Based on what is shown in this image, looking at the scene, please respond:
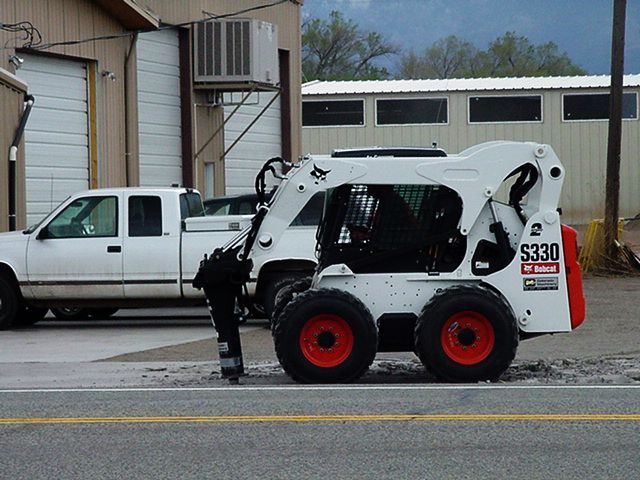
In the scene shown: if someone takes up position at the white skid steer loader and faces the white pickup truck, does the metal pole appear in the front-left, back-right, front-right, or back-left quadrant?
front-right

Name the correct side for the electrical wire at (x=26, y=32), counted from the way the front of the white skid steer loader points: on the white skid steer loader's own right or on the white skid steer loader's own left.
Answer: on the white skid steer loader's own right

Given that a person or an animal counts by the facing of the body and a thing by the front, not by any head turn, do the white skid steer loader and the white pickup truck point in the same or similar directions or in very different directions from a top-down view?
same or similar directions

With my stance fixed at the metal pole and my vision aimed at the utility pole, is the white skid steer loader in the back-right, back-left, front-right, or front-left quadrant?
front-right

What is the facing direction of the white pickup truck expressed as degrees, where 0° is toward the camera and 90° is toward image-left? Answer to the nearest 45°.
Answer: approximately 90°

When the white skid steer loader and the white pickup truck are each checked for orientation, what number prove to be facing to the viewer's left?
2

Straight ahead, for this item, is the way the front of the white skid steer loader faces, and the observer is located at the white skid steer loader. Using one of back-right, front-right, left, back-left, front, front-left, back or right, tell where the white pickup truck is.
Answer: front-right

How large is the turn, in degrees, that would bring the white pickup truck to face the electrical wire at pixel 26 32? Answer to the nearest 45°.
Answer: approximately 90° to its right

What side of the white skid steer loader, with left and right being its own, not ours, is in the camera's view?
left

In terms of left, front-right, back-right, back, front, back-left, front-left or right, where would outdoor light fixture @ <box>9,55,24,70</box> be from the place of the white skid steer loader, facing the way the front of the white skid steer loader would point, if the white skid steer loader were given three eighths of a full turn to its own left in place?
back

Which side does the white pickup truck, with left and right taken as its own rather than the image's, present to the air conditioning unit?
right

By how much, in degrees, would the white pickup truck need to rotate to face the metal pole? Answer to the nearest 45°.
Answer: approximately 90° to its right

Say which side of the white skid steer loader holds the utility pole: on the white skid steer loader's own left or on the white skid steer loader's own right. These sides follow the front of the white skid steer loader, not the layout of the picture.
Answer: on the white skid steer loader's own right

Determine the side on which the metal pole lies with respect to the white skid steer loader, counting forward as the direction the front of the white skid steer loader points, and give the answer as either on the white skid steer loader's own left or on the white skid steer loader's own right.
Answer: on the white skid steer loader's own right
